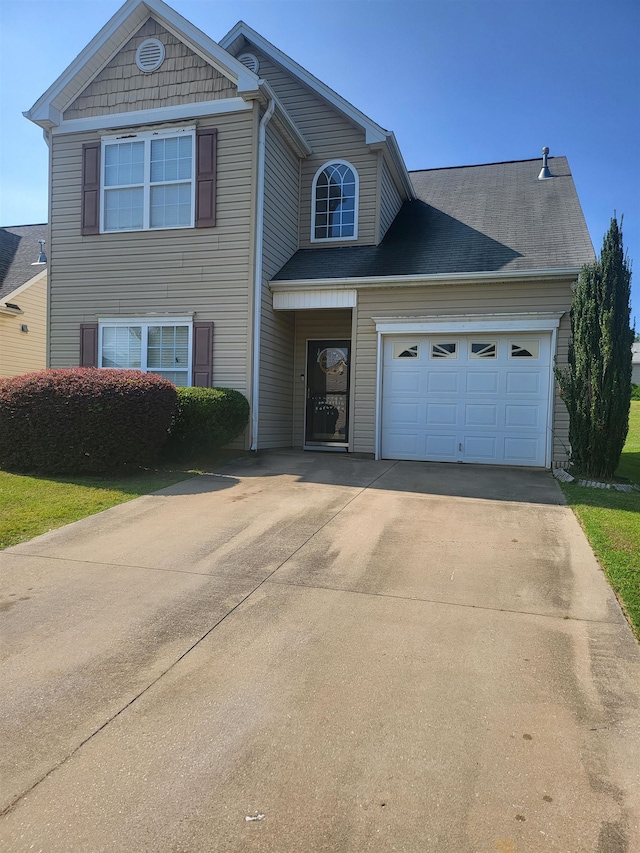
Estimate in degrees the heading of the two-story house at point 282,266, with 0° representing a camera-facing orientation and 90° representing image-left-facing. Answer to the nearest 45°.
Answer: approximately 0°

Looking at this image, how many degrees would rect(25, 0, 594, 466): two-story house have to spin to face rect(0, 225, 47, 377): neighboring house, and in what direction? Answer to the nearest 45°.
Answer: approximately 135° to its right

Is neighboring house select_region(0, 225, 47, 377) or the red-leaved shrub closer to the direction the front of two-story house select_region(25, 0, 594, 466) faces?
the red-leaved shrub

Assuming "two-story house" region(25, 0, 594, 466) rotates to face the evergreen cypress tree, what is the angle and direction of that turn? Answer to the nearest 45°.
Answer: approximately 45° to its left

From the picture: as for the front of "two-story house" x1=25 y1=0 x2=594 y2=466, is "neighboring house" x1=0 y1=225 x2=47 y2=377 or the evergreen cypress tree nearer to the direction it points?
the evergreen cypress tree

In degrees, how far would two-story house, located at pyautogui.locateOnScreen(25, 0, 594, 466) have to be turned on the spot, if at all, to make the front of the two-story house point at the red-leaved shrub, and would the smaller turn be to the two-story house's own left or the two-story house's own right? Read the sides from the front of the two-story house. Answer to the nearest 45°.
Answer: approximately 45° to the two-story house's own right
